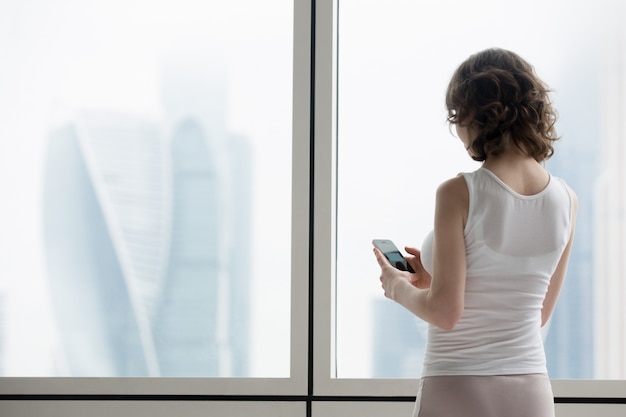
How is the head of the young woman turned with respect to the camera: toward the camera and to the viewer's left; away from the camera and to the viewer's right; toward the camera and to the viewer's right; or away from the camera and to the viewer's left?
away from the camera and to the viewer's left

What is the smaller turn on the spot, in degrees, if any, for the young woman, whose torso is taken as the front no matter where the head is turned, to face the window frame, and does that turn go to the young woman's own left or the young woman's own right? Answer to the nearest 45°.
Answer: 0° — they already face it

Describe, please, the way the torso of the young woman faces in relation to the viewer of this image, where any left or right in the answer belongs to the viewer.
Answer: facing away from the viewer and to the left of the viewer
